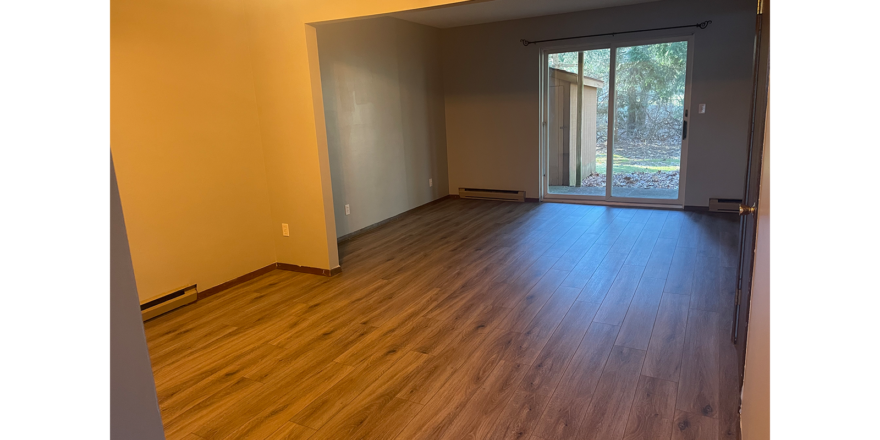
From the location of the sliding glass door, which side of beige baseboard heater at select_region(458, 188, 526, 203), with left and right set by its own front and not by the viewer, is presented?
left

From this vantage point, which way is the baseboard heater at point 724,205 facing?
toward the camera

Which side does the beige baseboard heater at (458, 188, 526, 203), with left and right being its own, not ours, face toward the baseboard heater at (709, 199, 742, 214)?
left

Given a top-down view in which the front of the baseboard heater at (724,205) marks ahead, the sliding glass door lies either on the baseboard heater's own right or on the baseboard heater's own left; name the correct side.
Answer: on the baseboard heater's own right

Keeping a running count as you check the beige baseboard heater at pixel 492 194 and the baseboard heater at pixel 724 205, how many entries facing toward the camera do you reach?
2

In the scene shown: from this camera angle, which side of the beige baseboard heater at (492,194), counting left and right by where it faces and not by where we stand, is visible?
front

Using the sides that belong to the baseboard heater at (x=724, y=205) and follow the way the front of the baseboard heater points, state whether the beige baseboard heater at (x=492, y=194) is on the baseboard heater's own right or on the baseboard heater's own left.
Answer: on the baseboard heater's own right
